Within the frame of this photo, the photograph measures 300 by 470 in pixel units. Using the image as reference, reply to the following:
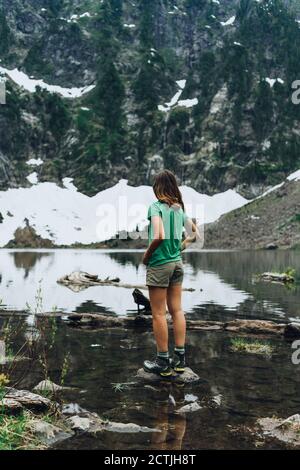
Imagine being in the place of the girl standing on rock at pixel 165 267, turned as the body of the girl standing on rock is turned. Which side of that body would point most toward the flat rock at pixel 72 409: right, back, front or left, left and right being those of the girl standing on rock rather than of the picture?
left

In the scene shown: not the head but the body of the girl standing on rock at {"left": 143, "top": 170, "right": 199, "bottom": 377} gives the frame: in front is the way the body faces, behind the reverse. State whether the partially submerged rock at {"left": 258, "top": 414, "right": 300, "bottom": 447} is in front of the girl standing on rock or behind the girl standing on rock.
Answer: behind

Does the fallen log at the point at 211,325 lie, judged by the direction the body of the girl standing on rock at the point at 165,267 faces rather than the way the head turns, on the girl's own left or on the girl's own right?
on the girl's own right

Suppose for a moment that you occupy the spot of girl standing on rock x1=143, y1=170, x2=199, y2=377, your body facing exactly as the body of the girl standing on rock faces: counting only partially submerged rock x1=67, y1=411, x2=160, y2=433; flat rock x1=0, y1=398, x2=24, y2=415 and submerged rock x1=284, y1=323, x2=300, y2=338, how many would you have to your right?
1

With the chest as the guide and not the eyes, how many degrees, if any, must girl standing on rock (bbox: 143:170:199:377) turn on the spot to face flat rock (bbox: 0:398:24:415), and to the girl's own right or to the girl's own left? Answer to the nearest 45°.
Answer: approximately 90° to the girl's own left

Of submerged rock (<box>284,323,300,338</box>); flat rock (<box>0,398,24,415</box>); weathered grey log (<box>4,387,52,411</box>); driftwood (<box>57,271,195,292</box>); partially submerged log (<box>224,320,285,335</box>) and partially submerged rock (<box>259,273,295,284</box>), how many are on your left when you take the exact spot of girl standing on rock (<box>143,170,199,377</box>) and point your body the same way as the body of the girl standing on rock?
2

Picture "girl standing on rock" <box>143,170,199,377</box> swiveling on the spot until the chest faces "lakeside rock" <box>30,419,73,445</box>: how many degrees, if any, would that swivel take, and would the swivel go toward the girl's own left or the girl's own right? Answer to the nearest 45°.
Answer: approximately 135° to the girl's own left

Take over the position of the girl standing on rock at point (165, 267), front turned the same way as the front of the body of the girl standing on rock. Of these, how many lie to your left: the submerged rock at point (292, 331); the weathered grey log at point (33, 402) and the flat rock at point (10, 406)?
2

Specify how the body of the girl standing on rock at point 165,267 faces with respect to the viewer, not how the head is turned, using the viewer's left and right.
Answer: facing away from the viewer and to the left of the viewer

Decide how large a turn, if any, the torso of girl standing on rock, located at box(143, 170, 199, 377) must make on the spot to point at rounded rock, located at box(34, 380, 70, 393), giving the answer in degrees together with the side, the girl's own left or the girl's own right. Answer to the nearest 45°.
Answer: approximately 90° to the girl's own left

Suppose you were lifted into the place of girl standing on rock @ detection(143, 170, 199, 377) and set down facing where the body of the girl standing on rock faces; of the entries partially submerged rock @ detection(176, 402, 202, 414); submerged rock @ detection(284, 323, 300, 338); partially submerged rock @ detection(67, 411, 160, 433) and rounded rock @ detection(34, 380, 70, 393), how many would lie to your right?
1

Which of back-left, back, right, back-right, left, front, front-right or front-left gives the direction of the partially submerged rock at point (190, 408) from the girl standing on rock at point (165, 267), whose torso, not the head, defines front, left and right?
back-left

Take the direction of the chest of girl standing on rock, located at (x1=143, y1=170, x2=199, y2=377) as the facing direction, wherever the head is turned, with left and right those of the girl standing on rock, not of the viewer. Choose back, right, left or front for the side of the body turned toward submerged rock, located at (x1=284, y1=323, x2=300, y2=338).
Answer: right

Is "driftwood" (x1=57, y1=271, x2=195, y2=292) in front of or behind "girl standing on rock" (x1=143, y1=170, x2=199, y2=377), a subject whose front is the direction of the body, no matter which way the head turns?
in front

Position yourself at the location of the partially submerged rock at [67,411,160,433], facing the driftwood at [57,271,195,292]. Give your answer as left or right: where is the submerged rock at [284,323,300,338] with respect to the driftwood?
right
